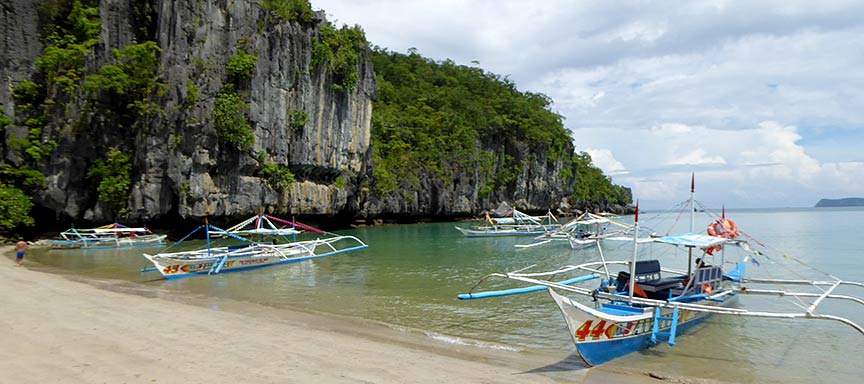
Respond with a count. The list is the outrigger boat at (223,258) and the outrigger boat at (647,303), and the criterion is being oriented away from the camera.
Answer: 0

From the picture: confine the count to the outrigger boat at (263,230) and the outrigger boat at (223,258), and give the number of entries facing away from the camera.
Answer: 0

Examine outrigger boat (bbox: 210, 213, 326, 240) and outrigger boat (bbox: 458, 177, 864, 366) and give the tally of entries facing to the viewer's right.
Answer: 0

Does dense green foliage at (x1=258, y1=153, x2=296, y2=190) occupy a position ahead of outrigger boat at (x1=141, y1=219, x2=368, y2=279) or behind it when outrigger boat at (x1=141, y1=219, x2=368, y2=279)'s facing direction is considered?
behind

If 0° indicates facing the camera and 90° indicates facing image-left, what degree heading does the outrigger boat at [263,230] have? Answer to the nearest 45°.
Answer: approximately 90°

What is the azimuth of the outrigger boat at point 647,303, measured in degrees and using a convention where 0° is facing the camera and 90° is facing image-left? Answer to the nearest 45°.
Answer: approximately 45°

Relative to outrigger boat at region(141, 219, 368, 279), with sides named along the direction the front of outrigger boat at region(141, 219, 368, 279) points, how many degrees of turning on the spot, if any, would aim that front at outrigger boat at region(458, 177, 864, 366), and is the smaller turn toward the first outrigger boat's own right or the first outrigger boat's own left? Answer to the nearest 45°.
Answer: approximately 90° to the first outrigger boat's own left

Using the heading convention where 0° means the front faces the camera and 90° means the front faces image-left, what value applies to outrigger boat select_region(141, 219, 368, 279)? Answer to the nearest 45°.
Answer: approximately 45°
